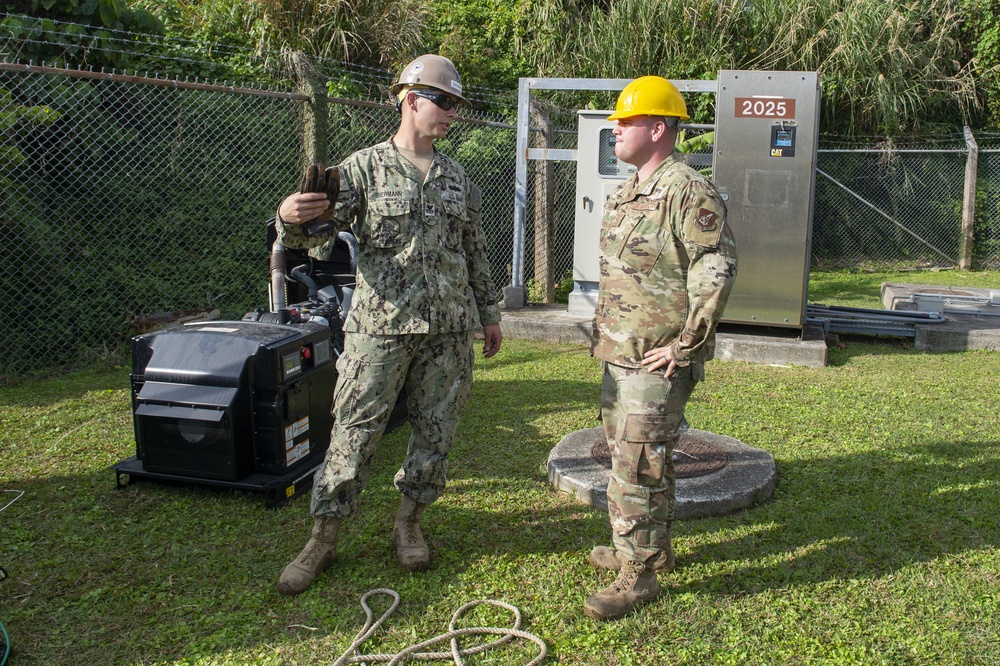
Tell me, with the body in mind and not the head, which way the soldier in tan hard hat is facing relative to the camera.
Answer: toward the camera

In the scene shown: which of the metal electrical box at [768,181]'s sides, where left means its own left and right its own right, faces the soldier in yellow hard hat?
front

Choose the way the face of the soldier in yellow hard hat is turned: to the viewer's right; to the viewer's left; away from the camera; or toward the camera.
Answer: to the viewer's left

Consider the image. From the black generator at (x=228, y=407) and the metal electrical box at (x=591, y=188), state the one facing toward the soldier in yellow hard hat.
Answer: the metal electrical box

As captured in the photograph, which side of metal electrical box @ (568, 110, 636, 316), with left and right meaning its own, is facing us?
front

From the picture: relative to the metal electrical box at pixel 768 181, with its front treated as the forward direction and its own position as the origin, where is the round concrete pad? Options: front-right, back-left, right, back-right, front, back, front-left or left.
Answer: front

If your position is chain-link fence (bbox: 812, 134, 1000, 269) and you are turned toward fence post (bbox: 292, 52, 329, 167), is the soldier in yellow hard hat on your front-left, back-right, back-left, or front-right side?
front-left

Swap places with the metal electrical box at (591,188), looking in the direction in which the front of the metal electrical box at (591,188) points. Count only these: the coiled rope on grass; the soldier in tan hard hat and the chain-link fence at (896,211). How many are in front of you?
2

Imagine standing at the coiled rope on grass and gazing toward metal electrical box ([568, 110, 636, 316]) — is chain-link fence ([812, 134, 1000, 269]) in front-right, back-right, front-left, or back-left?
front-right

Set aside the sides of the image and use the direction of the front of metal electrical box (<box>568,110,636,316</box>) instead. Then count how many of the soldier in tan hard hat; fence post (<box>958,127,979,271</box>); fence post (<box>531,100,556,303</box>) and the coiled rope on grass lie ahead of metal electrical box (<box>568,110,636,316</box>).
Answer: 2

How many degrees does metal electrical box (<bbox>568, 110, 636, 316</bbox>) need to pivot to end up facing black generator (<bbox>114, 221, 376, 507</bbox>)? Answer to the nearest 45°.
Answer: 0° — it already faces it

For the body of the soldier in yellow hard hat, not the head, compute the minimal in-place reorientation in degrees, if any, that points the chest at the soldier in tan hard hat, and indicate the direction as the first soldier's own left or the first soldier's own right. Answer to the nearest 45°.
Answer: approximately 45° to the first soldier's own right

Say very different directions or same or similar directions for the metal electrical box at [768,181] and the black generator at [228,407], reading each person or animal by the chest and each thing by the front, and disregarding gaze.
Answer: same or similar directions
